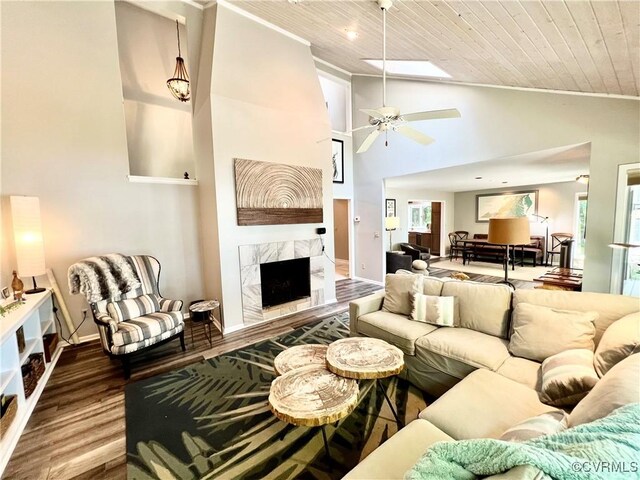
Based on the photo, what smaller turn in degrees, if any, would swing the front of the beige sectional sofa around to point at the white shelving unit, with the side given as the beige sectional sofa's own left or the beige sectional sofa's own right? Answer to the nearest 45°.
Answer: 0° — it already faces it

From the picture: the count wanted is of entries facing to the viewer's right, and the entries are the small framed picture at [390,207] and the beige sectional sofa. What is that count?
0

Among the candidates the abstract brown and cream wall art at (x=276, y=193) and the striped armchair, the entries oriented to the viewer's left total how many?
0

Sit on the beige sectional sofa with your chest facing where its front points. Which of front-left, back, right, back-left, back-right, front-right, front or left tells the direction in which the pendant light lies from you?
front-right

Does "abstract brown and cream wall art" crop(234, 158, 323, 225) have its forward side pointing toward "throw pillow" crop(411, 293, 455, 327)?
yes

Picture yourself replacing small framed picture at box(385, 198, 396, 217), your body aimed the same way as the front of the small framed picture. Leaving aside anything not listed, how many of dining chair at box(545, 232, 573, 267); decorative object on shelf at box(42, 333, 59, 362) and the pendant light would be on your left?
1

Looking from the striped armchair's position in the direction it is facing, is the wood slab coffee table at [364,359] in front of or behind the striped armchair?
in front

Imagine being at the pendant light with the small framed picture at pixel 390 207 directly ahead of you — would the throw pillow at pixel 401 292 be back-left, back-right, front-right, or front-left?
front-right

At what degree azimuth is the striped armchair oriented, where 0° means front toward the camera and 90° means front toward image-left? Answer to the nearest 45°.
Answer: approximately 315°

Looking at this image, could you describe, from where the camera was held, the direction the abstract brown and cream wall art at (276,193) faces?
facing the viewer and to the right of the viewer

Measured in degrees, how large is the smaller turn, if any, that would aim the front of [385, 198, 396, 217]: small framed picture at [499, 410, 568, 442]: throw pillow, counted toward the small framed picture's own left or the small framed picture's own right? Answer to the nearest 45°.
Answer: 0° — it already faces it

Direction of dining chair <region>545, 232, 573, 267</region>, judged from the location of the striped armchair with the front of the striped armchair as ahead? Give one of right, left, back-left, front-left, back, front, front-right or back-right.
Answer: front-left

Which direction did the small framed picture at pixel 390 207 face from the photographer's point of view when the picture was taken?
facing the viewer

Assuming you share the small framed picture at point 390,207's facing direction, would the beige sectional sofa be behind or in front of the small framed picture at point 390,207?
in front

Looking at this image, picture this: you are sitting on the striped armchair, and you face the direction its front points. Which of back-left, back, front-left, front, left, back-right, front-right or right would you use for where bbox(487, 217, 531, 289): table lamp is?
front

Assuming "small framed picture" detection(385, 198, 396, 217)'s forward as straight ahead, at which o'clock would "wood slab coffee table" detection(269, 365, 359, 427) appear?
The wood slab coffee table is roughly at 12 o'clock from the small framed picture.

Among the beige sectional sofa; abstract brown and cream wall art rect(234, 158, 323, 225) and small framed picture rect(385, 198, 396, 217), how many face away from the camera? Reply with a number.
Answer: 0

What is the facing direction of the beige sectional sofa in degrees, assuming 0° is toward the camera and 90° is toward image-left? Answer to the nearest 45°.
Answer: approximately 45°
